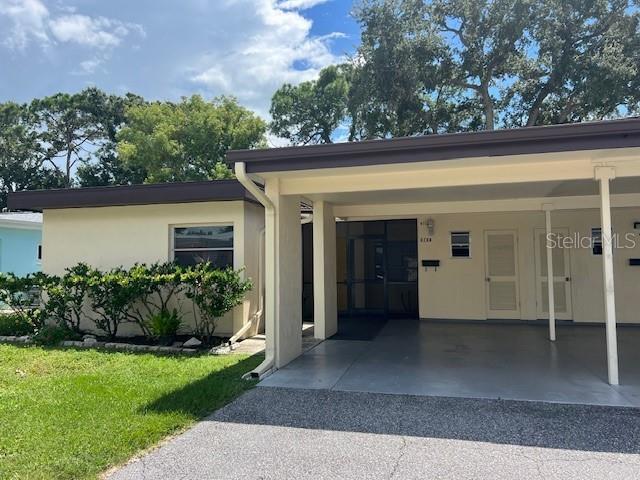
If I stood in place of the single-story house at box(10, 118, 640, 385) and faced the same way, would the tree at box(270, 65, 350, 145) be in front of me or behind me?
behind

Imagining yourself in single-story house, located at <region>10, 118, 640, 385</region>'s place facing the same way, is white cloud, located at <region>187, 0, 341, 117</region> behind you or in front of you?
behind

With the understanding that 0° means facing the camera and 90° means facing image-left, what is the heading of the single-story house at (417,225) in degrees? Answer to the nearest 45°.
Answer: approximately 0°

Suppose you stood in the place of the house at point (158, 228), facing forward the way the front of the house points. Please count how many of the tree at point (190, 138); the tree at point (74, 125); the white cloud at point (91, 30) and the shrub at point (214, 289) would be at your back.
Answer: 3

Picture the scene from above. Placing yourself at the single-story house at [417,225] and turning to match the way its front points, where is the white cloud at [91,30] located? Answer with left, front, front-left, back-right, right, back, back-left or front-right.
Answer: back-right

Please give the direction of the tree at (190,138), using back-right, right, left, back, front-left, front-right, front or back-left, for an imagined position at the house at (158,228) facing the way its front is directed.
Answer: back

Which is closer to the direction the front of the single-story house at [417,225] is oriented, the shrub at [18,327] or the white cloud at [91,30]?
the shrub

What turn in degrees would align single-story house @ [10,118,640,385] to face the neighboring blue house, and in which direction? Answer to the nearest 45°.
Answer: approximately 135° to its right

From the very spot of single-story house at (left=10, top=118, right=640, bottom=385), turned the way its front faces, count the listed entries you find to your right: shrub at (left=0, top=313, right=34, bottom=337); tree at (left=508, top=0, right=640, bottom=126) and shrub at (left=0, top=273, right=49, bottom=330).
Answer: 2

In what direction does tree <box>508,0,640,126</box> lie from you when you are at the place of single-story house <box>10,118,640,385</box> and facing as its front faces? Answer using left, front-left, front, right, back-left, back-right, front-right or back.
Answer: back-left

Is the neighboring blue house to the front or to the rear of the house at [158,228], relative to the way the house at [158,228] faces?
to the rear
